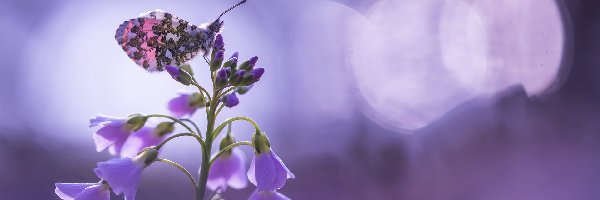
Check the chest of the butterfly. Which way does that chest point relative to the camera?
to the viewer's right
